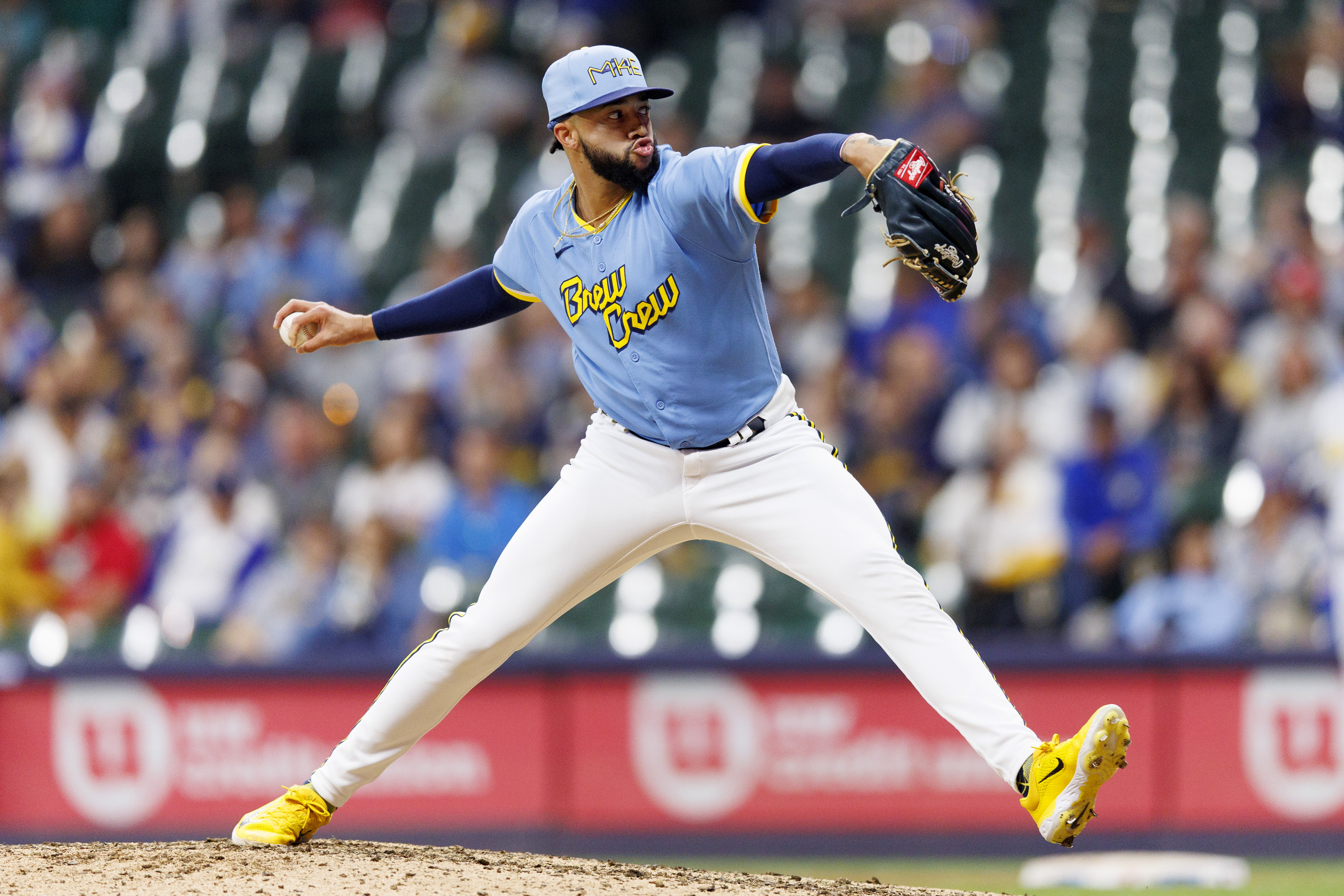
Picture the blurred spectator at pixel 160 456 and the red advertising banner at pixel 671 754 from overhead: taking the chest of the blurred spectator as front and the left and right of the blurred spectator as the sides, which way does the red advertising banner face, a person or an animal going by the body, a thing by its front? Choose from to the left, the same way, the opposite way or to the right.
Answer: the same way

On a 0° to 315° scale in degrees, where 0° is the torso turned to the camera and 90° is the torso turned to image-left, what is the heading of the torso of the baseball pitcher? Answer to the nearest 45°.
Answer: approximately 0°

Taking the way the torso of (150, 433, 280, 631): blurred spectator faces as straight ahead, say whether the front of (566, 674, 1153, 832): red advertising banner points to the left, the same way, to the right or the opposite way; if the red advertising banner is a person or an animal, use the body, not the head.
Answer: the same way

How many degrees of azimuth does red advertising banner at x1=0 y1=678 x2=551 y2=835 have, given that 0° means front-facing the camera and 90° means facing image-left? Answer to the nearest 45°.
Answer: approximately 0°

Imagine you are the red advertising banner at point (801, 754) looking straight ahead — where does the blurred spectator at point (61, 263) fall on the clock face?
The blurred spectator is roughly at 4 o'clock from the red advertising banner.

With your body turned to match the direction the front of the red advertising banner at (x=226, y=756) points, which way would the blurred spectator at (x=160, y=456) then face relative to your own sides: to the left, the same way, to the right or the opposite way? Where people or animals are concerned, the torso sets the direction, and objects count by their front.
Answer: the same way

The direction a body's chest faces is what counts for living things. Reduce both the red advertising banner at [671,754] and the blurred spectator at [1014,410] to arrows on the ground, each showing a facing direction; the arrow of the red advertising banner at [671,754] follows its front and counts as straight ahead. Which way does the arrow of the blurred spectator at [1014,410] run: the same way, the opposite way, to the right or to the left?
the same way

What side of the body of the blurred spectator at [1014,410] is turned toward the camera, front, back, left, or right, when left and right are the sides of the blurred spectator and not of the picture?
front

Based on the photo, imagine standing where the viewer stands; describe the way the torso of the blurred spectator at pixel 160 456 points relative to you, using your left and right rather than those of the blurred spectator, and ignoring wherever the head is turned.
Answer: facing the viewer

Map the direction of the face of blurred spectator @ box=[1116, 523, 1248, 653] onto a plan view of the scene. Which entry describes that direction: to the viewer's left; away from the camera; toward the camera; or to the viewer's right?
toward the camera

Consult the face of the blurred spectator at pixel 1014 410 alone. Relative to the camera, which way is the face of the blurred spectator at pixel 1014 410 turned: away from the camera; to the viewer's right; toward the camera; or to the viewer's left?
toward the camera

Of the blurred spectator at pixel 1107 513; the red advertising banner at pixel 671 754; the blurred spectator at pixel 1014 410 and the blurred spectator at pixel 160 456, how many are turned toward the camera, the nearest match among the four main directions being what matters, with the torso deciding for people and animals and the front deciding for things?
4

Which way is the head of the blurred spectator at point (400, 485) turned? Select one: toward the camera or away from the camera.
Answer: toward the camera
